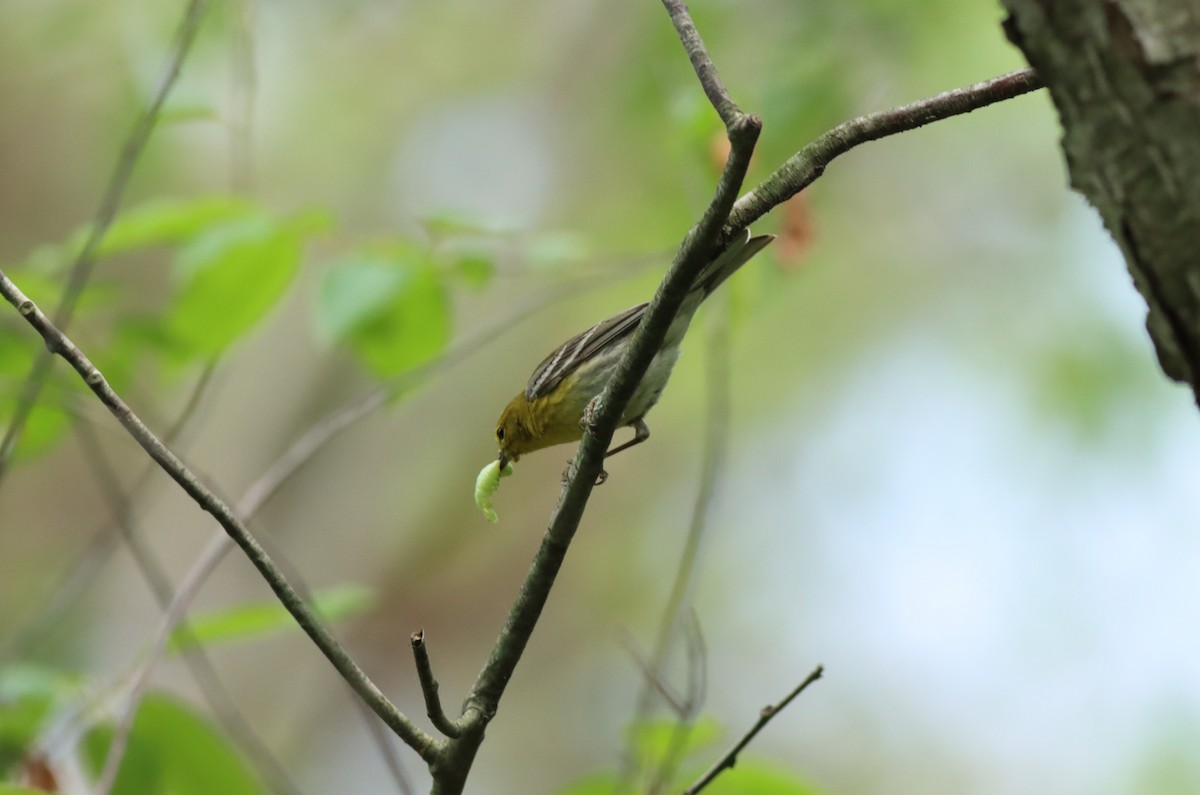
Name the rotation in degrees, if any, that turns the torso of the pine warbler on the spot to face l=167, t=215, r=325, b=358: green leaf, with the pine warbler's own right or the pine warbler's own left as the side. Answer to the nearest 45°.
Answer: approximately 45° to the pine warbler's own left

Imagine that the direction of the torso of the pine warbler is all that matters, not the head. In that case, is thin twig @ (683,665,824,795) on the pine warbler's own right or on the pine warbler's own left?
on the pine warbler's own left

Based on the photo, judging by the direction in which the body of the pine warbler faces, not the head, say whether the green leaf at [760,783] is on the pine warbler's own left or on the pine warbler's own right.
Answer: on the pine warbler's own left

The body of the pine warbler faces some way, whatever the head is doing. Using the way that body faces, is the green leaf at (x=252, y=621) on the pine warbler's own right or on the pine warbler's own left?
on the pine warbler's own right

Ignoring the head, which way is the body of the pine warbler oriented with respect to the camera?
to the viewer's left
